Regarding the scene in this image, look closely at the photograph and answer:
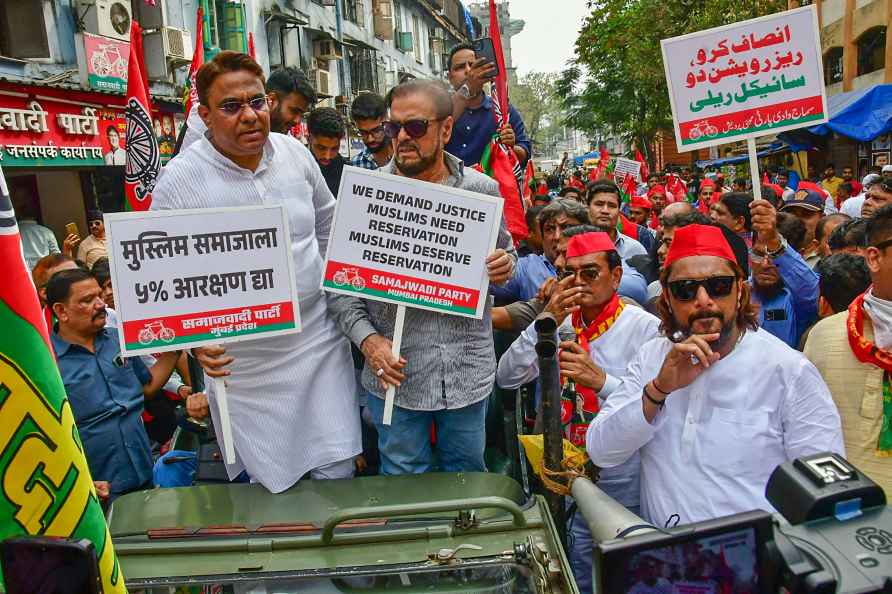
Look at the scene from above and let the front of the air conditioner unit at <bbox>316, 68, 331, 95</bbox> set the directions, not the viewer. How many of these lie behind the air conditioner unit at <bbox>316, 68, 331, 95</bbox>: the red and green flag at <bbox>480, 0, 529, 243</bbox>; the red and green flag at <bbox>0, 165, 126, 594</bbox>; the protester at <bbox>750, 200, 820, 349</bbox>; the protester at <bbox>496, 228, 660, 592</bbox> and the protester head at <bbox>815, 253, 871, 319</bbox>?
0

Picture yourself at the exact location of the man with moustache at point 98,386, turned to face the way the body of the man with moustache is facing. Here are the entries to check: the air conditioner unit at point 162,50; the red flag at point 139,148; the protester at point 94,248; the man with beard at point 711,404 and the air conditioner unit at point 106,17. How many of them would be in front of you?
1

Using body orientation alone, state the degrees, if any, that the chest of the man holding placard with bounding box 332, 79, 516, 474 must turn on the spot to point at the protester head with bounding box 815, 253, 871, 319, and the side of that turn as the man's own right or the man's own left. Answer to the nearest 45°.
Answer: approximately 90° to the man's own left

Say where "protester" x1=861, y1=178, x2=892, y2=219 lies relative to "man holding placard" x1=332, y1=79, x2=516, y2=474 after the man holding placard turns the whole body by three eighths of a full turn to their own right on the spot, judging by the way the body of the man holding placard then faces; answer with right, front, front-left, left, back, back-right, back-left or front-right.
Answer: right

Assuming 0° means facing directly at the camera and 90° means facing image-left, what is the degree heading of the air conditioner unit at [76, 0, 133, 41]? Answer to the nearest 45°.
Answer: approximately 315°

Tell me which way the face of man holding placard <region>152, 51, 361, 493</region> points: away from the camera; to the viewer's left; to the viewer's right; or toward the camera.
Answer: toward the camera

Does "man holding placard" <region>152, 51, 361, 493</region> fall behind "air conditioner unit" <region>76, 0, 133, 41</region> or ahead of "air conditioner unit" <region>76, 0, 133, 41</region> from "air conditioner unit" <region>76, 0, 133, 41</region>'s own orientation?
ahead

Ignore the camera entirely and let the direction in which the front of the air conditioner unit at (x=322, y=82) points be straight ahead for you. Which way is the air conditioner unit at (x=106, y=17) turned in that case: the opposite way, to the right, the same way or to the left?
the same way

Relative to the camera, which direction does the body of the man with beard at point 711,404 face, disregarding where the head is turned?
toward the camera

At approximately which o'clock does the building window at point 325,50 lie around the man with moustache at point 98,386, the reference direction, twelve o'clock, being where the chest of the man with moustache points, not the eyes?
The building window is roughly at 8 o'clock from the man with moustache.

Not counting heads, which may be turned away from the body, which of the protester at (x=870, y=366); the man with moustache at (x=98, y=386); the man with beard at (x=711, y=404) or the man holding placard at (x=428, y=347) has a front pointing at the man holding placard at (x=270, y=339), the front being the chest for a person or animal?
the man with moustache

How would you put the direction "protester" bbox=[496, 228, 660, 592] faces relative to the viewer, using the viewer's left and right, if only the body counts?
facing the viewer and to the left of the viewer

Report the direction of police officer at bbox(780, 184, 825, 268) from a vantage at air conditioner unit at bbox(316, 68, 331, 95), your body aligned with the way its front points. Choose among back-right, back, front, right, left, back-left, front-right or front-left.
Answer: front-right

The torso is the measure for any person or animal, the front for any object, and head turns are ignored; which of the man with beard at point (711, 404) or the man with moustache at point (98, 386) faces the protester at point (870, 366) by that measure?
the man with moustache

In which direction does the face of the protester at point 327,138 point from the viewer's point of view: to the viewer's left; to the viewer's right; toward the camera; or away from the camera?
toward the camera

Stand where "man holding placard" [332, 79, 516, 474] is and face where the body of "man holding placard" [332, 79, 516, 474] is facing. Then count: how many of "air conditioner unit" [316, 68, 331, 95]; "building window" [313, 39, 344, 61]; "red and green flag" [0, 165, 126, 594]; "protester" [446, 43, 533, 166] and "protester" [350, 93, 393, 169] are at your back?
4

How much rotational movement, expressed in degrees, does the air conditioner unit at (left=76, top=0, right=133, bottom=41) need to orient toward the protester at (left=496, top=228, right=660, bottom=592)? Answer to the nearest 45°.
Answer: approximately 45° to its right

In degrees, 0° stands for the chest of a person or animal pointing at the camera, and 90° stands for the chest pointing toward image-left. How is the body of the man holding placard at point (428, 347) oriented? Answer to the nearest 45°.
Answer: approximately 0°

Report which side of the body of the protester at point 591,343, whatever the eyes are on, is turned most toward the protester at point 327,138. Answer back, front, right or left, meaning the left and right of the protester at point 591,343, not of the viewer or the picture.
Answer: right

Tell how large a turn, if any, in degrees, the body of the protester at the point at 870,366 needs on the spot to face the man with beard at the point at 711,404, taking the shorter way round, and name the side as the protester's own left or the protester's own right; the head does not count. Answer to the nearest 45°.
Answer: approximately 90° to the protester's own right

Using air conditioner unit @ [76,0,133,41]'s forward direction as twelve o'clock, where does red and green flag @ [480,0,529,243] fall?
The red and green flag is roughly at 1 o'clock from the air conditioner unit.

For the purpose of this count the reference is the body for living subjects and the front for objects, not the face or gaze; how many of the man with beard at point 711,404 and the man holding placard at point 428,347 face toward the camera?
2

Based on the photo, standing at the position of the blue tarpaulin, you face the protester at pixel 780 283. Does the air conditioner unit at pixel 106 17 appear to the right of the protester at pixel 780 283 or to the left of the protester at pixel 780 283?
right
